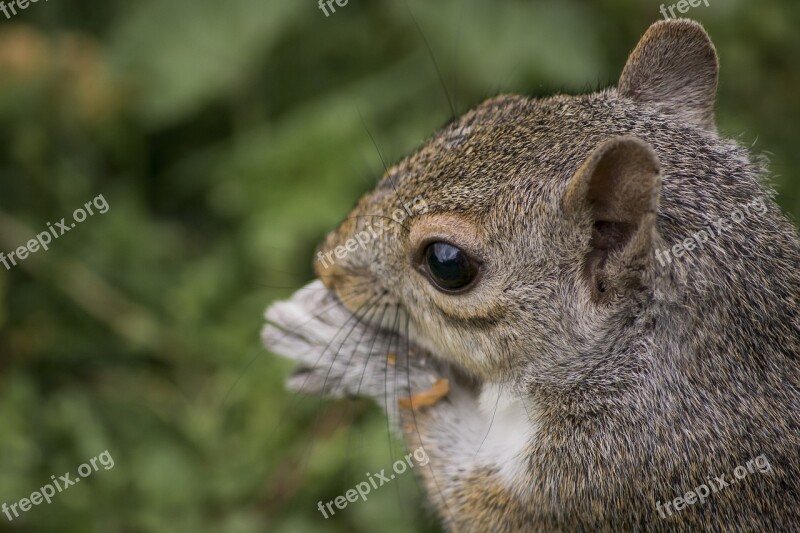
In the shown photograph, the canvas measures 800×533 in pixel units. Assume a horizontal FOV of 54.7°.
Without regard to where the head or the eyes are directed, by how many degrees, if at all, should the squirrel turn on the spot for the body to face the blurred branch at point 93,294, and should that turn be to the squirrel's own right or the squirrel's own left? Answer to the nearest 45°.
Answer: approximately 45° to the squirrel's own right

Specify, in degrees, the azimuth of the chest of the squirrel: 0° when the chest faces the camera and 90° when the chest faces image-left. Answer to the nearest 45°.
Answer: approximately 90°
